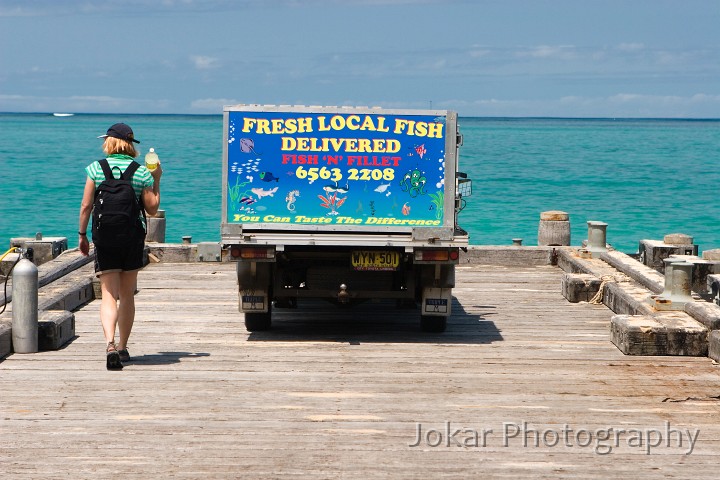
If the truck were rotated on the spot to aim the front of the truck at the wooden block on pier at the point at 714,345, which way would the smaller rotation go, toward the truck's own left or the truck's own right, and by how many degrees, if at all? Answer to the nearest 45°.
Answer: approximately 90° to the truck's own right

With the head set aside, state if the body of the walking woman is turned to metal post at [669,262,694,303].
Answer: no

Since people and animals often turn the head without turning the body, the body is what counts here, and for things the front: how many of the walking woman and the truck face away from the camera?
2

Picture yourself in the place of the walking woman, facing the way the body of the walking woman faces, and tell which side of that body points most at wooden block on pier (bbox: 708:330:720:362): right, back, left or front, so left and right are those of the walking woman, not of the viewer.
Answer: right

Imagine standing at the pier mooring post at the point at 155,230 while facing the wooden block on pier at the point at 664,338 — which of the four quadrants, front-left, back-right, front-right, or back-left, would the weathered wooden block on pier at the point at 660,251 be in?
front-left

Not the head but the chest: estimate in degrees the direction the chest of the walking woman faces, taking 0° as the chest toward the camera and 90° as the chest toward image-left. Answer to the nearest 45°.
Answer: approximately 180°

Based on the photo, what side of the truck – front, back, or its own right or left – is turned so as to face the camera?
back

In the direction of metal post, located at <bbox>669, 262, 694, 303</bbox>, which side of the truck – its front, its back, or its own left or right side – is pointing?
right

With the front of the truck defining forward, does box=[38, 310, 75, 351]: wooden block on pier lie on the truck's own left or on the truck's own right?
on the truck's own left

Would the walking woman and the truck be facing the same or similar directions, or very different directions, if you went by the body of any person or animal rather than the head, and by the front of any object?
same or similar directions

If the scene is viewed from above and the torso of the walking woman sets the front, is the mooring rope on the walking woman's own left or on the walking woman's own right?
on the walking woman's own right

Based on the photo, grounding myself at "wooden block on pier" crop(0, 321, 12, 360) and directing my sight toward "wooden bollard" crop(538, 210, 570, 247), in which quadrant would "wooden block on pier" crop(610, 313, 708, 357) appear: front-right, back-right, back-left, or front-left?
front-right

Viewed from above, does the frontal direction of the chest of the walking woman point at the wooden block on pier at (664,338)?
no
